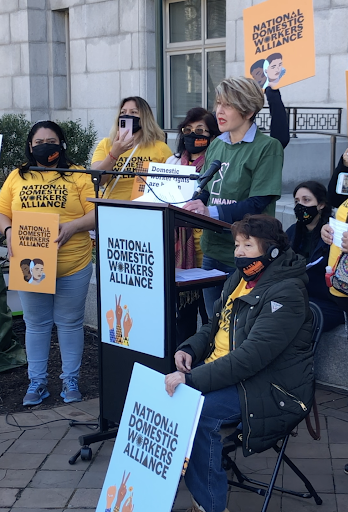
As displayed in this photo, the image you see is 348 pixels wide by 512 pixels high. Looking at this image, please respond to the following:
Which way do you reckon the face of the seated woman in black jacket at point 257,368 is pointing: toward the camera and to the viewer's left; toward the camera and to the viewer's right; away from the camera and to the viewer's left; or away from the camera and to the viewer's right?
toward the camera and to the viewer's left

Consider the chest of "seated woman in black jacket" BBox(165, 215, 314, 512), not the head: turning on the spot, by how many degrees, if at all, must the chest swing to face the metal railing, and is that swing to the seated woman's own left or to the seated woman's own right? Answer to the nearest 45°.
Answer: approximately 135° to the seated woman's own right

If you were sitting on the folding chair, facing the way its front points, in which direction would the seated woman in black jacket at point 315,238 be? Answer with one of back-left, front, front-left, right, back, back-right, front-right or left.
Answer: back-right

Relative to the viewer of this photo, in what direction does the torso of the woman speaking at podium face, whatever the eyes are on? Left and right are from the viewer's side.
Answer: facing the viewer and to the left of the viewer

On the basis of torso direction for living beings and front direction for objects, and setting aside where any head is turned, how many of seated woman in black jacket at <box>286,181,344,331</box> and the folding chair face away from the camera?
0

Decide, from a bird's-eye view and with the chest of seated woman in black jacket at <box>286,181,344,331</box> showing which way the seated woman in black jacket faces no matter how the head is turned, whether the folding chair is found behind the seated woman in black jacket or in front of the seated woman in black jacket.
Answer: in front

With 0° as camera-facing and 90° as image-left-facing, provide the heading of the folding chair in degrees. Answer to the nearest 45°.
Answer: approximately 45°

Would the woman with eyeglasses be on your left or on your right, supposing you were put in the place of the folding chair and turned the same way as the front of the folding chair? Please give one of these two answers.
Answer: on your right
